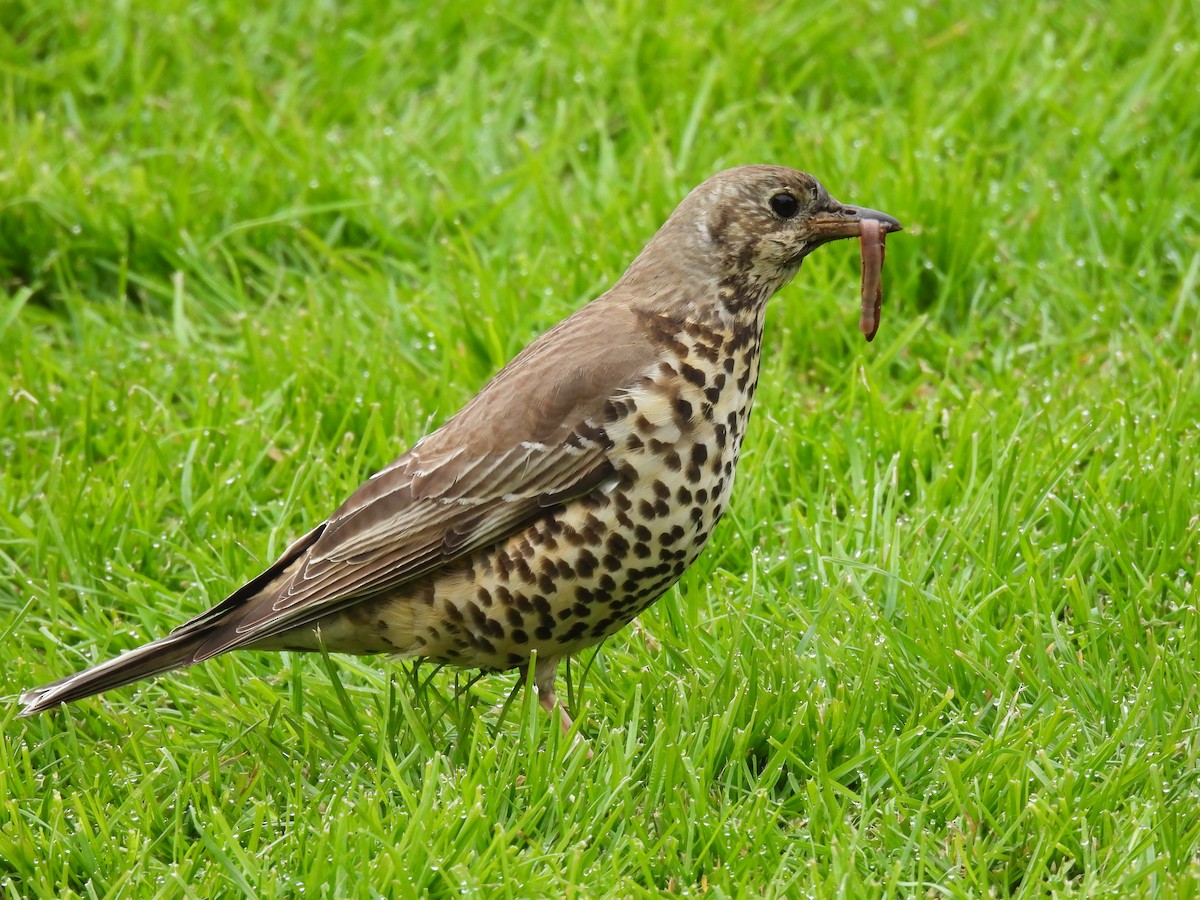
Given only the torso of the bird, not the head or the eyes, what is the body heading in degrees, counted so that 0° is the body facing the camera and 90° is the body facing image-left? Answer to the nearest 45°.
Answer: approximately 270°
